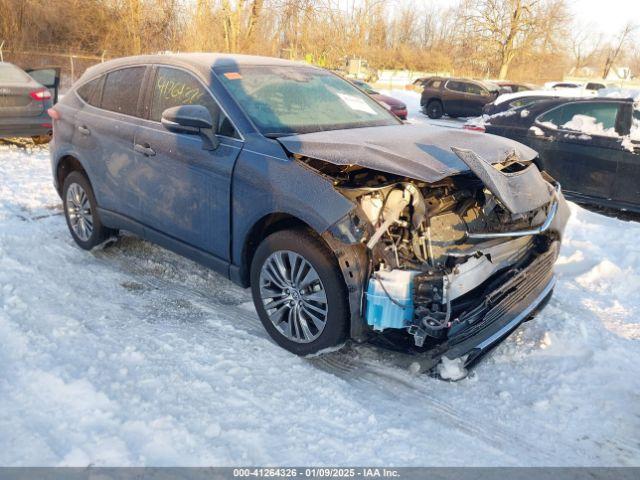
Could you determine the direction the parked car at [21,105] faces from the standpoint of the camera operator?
facing away from the viewer

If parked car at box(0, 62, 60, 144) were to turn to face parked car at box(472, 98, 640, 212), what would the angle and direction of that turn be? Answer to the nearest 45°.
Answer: approximately 135° to its right

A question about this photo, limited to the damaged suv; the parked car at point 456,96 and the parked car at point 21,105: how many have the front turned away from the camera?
1

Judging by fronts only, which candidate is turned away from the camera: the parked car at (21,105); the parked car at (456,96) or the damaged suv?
the parked car at (21,105)

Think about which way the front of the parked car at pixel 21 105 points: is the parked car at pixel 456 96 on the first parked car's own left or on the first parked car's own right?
on the first parked car's own right

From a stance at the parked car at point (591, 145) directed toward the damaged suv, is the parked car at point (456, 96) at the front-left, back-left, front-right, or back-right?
back-right

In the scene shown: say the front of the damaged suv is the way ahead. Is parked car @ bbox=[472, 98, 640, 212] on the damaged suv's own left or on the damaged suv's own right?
on the damaged suv's own left

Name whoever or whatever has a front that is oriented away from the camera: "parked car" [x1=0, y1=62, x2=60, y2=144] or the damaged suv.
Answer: the parked car

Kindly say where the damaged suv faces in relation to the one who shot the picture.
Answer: facing the viewer and to the right of the viewer
